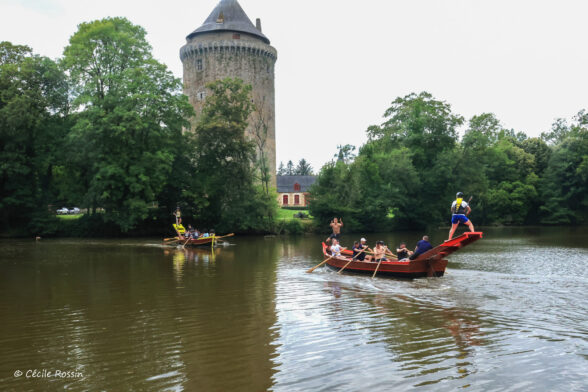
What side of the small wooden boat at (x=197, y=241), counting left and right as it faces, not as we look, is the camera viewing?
right

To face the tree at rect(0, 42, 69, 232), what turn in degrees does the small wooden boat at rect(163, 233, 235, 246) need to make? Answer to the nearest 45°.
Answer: approximately 135° to its left

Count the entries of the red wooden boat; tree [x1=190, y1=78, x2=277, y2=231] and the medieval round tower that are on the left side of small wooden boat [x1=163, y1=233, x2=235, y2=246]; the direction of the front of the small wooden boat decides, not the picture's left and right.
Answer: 2

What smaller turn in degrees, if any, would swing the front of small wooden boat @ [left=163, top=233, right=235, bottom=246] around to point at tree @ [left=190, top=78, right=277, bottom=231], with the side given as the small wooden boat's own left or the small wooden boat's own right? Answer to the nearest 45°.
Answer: approximately 90° to the small wooden boat's own left

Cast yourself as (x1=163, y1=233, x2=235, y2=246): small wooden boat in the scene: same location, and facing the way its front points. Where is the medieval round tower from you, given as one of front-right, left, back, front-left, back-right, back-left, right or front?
left

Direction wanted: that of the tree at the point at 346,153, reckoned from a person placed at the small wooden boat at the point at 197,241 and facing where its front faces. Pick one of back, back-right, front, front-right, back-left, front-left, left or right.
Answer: front-left

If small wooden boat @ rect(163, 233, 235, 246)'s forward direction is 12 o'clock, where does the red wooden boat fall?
The red wooden boat is roughly at 2 o'clock from the small wooden boat.

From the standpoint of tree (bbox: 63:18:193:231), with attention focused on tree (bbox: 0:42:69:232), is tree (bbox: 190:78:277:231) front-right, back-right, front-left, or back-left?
back-right

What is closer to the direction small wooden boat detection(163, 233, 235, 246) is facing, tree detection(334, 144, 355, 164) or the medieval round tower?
the tree
